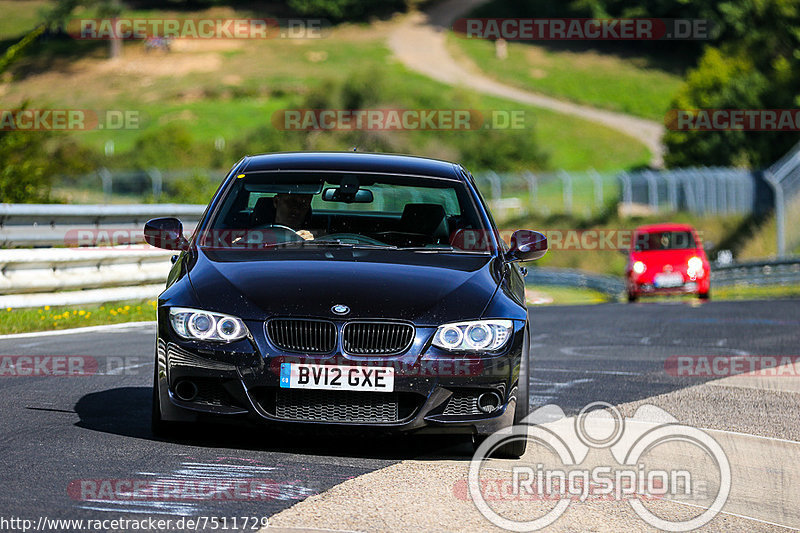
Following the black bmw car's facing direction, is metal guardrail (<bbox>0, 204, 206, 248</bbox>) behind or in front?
behind

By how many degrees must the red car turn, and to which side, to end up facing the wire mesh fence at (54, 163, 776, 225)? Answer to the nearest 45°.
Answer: approximately 180°

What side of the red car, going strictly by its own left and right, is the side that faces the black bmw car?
front

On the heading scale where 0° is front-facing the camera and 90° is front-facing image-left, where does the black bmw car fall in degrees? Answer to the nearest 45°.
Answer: approximately 0°

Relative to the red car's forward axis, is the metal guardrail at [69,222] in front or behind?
in front
